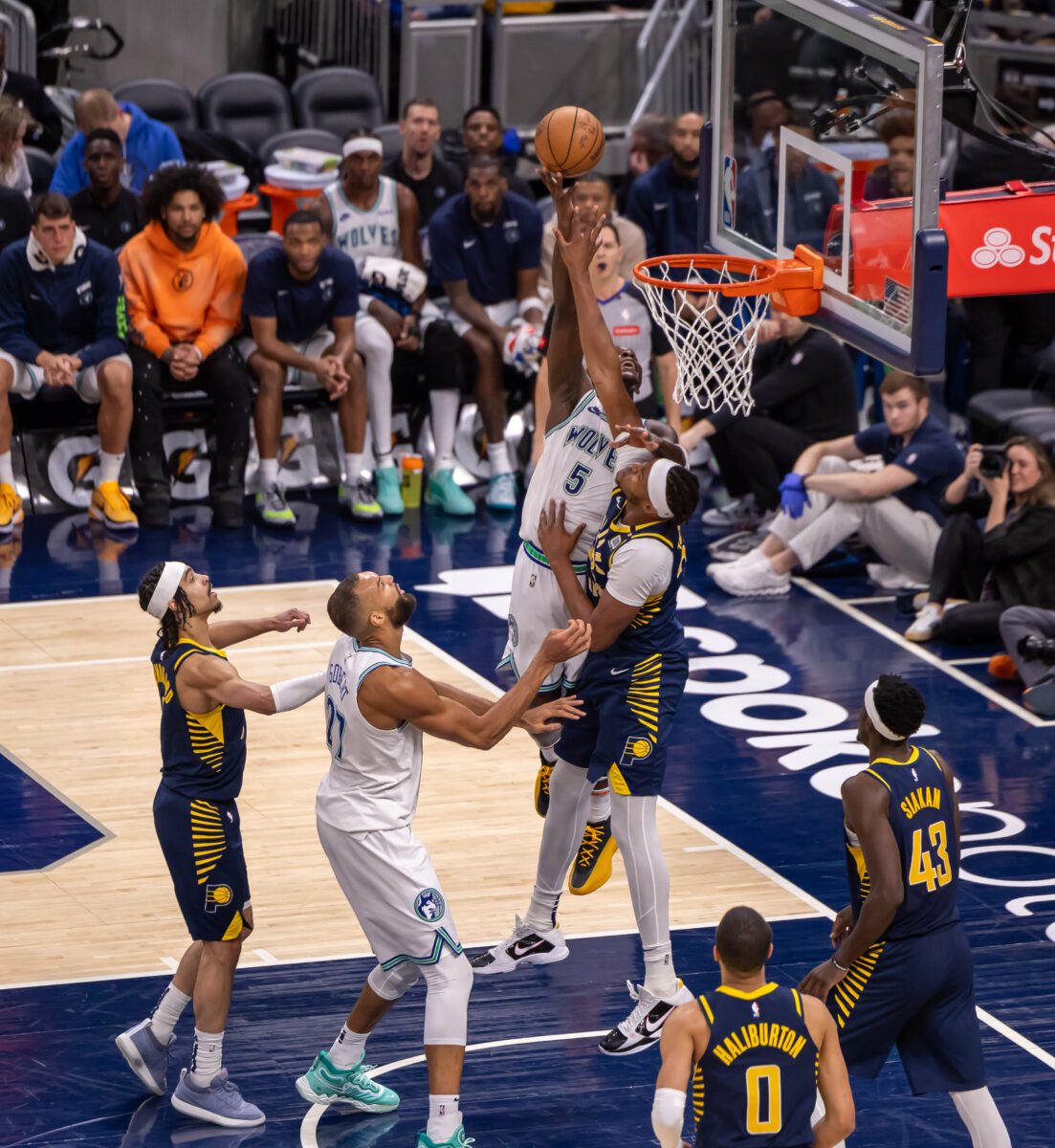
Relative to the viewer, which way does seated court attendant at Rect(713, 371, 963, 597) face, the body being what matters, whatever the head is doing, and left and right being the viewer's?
facing the viewer and to the left of the viewer

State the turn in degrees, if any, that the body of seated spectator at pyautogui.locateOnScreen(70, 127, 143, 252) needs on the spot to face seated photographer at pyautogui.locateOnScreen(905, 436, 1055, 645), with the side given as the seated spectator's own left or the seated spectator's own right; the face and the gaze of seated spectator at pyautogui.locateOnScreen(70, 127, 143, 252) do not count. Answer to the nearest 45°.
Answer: approximately 45° to the seated spectator's own left

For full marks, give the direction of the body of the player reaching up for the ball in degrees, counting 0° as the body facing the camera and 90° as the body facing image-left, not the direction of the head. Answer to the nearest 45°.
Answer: approximately 315°

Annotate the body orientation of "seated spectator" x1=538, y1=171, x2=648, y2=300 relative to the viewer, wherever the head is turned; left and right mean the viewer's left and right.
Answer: facing the viewer

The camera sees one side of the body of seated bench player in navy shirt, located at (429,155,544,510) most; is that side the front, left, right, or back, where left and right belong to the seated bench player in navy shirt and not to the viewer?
front

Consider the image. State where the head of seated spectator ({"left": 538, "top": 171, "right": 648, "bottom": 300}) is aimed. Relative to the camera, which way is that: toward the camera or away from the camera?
toward the camera

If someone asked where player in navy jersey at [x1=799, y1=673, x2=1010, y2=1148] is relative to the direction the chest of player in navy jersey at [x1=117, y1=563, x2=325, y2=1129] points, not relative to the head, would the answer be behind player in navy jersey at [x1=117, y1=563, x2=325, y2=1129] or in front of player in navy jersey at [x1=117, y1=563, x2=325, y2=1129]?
in front

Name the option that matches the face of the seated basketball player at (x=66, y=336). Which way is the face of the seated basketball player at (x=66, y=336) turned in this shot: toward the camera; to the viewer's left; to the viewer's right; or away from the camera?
toward the camera

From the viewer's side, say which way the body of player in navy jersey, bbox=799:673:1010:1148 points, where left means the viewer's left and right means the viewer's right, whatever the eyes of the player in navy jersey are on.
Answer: facing away from the viewer and to the left of the viewer

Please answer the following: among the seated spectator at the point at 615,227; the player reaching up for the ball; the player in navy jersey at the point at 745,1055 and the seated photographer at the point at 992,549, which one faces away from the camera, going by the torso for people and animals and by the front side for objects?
the player in navy jersey

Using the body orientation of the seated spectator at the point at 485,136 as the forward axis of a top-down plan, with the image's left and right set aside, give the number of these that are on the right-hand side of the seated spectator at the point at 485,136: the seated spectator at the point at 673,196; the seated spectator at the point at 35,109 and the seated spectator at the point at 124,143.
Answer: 2

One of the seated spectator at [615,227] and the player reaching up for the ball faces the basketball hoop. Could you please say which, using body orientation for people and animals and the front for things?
the seated spectator

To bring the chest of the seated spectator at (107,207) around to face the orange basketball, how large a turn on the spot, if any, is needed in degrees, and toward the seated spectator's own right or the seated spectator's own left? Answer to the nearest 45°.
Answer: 0° — they already face it

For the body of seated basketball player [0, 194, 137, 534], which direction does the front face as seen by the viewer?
toward the camera

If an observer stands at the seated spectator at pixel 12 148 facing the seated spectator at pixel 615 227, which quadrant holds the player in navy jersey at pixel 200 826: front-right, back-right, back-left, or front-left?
front-right

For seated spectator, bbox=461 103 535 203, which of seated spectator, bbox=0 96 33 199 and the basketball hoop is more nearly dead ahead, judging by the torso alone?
the basketball hoop

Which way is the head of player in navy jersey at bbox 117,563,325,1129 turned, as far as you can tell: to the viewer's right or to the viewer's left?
to the viewer's right

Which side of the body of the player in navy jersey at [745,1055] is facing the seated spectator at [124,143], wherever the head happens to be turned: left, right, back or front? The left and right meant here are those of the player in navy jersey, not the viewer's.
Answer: front

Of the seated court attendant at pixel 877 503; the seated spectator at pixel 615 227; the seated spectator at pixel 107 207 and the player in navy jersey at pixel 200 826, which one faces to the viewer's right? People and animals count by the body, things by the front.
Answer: the player in navy jersey

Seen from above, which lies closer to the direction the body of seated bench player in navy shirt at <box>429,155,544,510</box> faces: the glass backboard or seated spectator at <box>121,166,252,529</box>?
the glass backboard

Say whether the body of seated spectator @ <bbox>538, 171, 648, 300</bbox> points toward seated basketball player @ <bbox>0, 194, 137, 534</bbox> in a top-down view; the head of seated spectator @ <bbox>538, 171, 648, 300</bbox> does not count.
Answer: no
